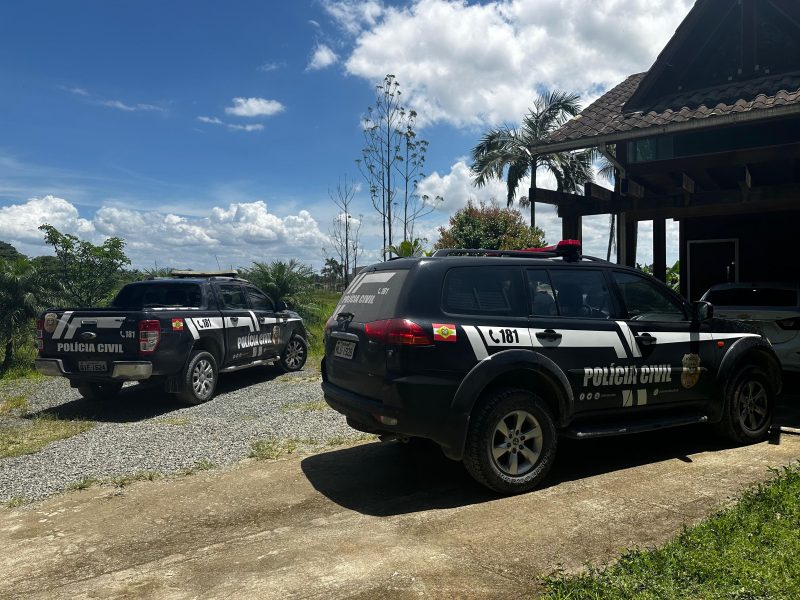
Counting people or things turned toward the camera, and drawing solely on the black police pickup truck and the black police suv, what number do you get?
0

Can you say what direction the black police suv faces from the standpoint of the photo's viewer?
facing away from the viewer and to the right of the viewer

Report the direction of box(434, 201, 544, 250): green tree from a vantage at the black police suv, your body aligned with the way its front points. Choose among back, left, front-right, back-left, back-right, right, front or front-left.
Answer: front-left

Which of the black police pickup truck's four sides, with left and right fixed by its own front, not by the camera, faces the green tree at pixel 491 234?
front

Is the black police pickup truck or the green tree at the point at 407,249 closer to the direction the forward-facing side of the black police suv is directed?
the green tree

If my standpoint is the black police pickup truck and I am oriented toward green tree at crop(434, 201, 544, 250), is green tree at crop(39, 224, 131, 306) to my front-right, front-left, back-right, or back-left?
front-left

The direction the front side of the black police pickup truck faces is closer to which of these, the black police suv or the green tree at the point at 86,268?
the green tree

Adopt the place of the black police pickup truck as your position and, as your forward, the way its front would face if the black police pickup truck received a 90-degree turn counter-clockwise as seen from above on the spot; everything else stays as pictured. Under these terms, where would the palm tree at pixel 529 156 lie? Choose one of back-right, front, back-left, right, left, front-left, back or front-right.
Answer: right

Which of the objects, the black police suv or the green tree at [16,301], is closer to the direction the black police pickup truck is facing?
the green tree

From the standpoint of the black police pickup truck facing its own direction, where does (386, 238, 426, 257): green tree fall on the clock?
The green tree is roughly at 12 o'clock from the black police pickup truck.

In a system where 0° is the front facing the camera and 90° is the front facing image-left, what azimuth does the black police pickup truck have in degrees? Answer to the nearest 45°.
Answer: approximately 225°

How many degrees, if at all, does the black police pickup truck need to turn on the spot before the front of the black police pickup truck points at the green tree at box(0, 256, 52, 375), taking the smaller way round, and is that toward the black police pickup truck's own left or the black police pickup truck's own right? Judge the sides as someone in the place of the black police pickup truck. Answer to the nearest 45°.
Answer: approximately 90° to the black police pickup truck's own left

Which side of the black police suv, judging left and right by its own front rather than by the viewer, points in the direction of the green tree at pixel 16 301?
left

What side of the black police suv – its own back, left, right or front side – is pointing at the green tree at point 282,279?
left

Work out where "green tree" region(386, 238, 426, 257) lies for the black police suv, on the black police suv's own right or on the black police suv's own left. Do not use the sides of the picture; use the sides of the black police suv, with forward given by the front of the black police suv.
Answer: on the black police suv's own left

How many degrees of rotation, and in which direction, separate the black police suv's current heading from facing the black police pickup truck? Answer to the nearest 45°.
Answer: approximately 90° to its left
